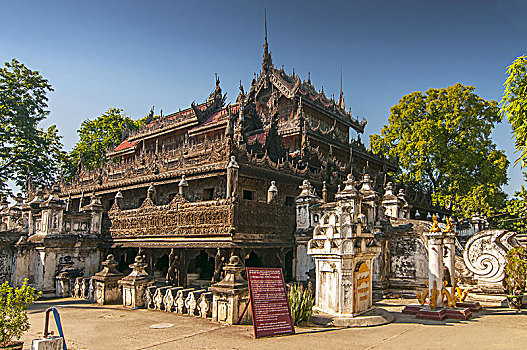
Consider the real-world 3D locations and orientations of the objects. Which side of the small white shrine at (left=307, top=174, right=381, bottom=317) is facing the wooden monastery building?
back

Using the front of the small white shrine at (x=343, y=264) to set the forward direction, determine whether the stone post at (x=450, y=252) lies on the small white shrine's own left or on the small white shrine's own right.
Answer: on the small white shrine's own left

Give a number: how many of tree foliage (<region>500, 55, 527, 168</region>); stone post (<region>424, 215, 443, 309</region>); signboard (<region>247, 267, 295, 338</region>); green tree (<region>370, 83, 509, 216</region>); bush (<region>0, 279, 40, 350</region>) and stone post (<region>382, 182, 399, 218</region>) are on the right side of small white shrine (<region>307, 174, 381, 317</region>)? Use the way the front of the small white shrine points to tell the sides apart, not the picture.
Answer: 2

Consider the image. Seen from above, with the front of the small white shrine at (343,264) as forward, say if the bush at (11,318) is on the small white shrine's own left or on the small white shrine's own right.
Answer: on the small white shrine's own right

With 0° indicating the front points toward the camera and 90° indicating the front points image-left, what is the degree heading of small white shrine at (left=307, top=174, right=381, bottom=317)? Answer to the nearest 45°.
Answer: approximately 315°

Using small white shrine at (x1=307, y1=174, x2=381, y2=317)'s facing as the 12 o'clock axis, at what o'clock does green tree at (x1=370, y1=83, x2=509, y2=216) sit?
The green tree is roughly at 8 o'clock from the small white shrine.

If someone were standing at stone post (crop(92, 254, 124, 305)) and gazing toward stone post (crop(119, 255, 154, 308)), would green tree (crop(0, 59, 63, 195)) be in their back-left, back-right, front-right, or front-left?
back-left

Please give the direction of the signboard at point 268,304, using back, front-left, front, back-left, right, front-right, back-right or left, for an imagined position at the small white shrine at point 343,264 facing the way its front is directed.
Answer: right

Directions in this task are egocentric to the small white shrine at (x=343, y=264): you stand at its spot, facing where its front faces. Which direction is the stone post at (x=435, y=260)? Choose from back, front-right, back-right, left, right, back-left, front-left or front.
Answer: left

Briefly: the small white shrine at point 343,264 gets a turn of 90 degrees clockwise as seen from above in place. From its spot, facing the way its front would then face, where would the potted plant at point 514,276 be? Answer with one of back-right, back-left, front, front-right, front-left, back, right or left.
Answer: back
